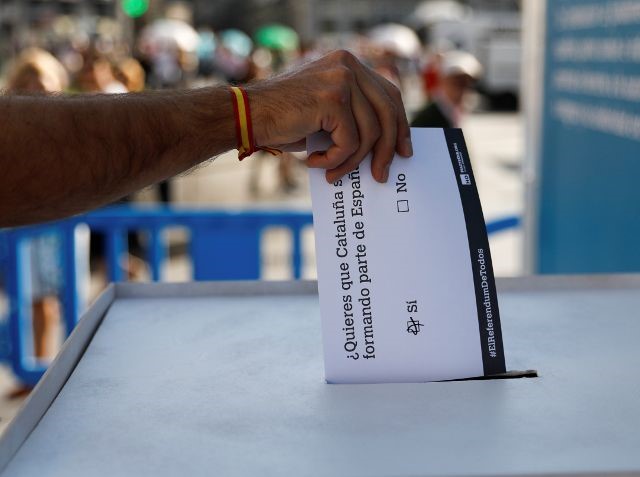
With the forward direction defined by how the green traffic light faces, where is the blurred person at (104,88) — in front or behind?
in front

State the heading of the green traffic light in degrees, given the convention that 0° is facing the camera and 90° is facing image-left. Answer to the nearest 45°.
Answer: approximately 0°

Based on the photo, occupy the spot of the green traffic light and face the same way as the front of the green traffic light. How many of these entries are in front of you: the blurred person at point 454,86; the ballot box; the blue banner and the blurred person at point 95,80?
4

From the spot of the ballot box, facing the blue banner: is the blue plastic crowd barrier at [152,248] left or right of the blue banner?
left

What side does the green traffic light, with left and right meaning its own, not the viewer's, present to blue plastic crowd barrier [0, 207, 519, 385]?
front

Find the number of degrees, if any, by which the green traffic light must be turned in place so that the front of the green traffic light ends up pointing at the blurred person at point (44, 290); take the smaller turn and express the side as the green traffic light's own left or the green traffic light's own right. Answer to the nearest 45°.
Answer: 0° — it already faces them

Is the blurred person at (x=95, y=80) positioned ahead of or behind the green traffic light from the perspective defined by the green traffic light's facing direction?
ahead

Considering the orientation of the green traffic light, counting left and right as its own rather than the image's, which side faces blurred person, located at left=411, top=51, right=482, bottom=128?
front

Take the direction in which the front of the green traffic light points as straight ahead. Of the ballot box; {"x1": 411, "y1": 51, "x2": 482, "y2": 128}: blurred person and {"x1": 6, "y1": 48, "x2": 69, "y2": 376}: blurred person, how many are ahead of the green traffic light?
3
